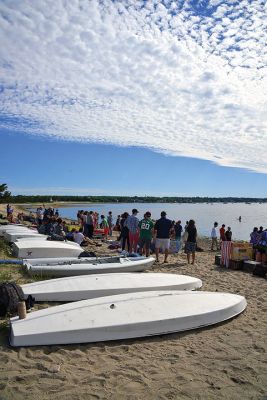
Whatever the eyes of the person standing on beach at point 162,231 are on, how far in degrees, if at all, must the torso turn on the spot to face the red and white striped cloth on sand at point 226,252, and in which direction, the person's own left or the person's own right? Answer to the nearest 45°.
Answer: approximately 90° to the person's own right

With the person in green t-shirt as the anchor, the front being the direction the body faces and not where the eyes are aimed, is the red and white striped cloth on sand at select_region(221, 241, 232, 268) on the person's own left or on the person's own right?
on the person's own right

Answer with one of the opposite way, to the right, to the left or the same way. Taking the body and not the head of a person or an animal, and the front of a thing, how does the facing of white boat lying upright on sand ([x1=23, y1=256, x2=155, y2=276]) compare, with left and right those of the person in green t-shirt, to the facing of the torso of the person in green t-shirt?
to the right

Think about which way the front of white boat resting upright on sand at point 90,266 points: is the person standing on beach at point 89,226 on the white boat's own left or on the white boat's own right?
on the white boat's own left

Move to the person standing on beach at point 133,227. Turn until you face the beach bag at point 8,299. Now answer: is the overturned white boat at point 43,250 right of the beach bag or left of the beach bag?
right

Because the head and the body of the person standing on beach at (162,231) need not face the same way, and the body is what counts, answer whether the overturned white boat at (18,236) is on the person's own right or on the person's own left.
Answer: on the person's own left

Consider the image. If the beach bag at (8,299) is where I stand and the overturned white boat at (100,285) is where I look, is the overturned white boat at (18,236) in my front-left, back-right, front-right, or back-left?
front-left

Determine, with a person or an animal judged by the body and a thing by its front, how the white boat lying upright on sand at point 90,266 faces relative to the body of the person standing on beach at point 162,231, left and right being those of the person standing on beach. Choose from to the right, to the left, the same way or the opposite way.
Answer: to the right

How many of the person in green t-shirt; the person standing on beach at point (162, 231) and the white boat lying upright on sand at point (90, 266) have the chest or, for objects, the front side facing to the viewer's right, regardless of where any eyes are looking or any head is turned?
1

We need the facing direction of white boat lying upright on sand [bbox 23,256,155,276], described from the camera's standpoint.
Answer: facing to the right of the viewer

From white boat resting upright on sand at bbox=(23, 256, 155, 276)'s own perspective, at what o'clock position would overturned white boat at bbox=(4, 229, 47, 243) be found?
overturned white boat at bbox=(4, 229, 47, 243) is roughly at 8 o'clock from white boat resting upright on sand at bbox=(23, 256, 155, 276).

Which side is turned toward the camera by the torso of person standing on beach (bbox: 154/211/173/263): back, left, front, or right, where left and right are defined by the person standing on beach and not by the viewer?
back

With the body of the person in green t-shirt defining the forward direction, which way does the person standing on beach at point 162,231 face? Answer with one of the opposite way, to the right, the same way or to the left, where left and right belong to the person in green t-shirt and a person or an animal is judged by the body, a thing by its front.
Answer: the same way

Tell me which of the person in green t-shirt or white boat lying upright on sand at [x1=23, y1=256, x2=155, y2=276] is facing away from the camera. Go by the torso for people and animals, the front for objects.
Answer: the person in green t-shirt

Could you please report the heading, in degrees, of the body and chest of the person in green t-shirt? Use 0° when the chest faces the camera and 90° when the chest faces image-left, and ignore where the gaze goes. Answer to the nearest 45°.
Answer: approximately 180°
